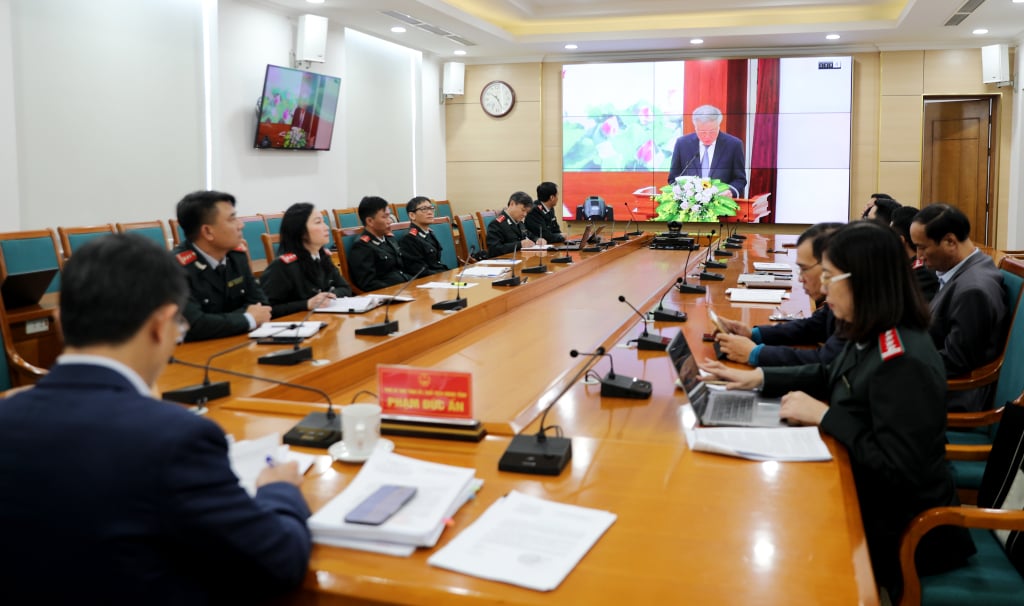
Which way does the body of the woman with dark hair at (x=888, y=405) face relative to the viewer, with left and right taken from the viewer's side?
facing to the left of the viewer

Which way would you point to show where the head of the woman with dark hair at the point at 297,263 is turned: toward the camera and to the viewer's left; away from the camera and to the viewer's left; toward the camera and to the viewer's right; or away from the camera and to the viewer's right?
toward the camera and to the viewer's right

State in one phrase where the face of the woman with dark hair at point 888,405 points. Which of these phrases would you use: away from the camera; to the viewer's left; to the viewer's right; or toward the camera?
to the viewer's left

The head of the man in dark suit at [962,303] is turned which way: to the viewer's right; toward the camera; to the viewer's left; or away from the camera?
to the viewer's left

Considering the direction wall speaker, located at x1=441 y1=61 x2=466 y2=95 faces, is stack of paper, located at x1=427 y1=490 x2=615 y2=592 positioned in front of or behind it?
in front

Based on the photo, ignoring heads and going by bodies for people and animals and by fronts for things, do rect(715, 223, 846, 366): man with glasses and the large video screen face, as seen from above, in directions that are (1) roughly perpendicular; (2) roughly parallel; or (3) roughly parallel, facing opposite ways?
roughly perpendicular

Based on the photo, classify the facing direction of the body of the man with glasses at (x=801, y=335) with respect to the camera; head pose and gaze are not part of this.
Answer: to the viewer's left

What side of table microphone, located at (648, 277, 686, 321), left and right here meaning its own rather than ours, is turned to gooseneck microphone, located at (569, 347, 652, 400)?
right

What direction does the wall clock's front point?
toward the camera

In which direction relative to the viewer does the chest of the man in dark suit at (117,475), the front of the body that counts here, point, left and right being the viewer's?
facing away from the viewer and to the right of the viewer

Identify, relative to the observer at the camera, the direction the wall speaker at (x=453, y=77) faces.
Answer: facing the viewer

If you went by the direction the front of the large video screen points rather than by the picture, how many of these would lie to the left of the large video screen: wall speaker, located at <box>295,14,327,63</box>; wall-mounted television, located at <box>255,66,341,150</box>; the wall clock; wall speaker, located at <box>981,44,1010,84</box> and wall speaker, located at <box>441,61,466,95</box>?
1

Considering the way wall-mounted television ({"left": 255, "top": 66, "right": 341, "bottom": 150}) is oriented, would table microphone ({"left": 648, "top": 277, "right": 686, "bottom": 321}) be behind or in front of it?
in front

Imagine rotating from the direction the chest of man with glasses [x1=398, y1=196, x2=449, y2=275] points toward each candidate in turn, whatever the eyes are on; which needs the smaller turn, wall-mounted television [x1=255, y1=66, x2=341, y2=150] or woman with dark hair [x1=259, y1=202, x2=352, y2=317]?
the woman with dark hair

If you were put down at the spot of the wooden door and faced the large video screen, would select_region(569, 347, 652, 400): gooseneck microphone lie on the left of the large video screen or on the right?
left

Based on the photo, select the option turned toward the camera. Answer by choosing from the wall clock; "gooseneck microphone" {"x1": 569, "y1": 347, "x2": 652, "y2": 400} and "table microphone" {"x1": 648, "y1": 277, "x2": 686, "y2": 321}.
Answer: the wall clock

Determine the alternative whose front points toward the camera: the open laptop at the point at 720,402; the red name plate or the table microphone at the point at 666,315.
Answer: the red name plate

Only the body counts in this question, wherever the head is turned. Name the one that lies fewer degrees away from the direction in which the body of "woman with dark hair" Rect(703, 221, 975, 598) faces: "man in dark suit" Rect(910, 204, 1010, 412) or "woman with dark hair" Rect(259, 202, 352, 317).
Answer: the woman with dark hair
